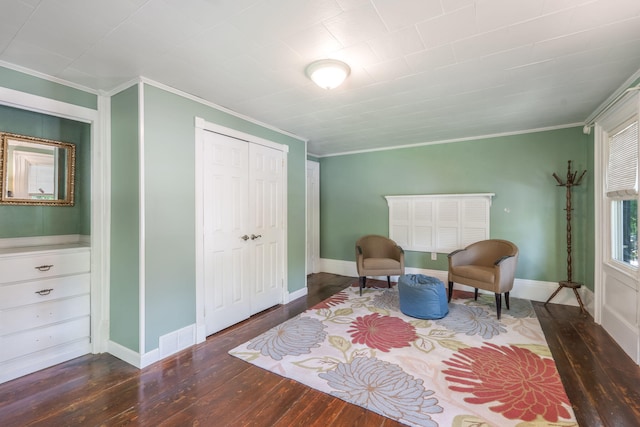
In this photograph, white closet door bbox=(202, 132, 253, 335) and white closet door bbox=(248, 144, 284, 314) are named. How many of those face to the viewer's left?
0

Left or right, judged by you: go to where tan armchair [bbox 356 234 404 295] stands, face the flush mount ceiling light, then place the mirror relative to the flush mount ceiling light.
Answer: right

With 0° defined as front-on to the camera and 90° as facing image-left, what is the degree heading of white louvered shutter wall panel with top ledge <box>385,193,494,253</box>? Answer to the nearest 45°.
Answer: approximately 0°

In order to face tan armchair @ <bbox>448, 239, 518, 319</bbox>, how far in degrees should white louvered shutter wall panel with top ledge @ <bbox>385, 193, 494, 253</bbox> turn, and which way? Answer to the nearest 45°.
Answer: approximately 45° to its left

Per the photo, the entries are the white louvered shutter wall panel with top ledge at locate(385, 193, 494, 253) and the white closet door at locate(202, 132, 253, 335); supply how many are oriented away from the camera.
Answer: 0

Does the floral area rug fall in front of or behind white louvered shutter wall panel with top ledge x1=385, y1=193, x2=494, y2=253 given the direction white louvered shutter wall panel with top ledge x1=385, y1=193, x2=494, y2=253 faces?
in front

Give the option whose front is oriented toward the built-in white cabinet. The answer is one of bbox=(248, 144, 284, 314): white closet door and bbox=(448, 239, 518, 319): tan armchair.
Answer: the tan armchair

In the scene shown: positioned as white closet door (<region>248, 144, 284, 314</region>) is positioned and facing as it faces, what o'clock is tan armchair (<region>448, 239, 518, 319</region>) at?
The tan armchair is roughly at 11 o'clock from the white closet door.

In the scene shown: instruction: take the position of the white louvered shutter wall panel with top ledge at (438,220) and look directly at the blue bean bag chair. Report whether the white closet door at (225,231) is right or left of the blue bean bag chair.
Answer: right

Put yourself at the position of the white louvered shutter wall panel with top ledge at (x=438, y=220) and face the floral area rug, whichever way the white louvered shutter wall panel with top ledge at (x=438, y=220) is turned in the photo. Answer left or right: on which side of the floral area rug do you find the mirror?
right

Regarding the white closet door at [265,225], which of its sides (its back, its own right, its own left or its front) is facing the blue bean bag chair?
front

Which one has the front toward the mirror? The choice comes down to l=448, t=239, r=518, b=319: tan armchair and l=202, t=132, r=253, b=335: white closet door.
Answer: the tan armchair

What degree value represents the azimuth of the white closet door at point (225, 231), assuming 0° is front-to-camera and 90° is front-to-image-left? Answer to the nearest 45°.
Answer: approximately 315°

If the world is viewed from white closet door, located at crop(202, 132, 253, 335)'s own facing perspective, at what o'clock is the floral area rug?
The floral area rug is roughly at 12 o'clock from the white closet door.

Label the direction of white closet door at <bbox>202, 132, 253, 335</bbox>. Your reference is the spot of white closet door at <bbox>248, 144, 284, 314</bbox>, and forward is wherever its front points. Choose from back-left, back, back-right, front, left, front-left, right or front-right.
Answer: right

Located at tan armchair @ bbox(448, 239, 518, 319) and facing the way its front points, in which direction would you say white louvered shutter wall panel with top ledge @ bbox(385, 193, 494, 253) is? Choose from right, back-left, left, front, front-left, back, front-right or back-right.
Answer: right
